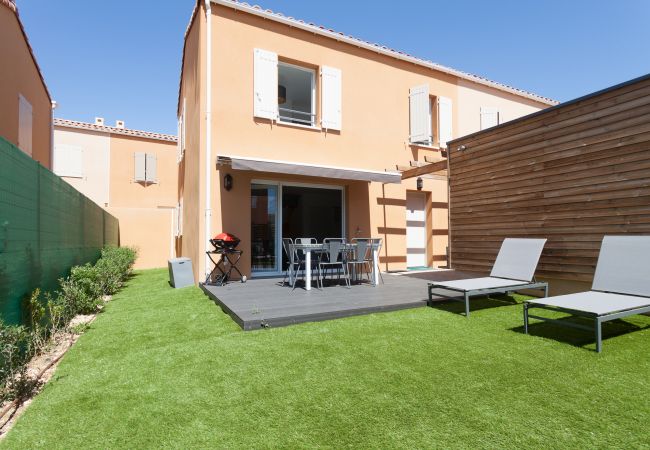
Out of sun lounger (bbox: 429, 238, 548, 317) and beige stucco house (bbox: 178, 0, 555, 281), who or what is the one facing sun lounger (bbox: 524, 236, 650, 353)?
the beige stucco house

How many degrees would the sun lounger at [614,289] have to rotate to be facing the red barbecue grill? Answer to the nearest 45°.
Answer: approximately 45° to its right

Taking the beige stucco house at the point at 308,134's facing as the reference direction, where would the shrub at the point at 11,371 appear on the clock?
The shrub is roughly at 2 o'clock from the beige stucco house.

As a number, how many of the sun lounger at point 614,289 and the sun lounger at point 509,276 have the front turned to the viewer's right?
0

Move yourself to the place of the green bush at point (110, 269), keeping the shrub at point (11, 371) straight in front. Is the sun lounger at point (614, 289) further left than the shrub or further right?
left

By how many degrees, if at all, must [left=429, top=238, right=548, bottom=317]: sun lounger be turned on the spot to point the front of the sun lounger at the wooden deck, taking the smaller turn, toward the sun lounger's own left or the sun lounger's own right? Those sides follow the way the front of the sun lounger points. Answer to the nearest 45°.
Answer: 0° — it already faces it

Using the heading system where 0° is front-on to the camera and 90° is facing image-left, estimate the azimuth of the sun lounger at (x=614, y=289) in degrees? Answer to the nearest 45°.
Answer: approximately 45°

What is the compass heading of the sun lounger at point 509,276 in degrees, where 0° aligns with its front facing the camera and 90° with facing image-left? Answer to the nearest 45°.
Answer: approximately 45°

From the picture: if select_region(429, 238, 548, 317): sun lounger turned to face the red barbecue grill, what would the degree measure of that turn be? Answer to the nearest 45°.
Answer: approximately 45° to its right

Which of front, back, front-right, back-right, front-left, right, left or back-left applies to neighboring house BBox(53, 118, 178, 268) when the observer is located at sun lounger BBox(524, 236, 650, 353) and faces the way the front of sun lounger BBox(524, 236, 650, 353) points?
front-right

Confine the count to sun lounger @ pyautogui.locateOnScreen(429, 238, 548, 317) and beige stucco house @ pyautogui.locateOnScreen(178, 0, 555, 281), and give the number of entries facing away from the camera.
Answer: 0

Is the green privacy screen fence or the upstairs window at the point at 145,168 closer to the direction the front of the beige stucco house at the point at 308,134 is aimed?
the green privacy screen fence

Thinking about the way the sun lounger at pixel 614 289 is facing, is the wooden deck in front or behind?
in front

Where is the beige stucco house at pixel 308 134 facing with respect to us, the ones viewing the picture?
facing the viewer and to the right of the viewer
